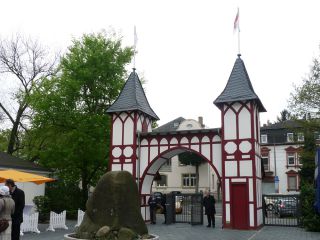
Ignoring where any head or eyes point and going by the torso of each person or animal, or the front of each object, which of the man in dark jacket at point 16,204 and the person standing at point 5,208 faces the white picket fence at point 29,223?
the person standing

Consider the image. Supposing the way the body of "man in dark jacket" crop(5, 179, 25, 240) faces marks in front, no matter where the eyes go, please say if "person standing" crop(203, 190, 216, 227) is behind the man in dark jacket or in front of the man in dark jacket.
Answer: behind

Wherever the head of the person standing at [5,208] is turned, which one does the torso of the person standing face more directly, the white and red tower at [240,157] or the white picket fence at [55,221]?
the white picket fence

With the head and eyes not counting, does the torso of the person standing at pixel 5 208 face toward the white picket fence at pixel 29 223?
yes

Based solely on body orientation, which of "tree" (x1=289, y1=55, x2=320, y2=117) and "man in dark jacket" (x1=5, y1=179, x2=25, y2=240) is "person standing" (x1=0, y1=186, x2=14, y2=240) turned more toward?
the man in dark jacket
